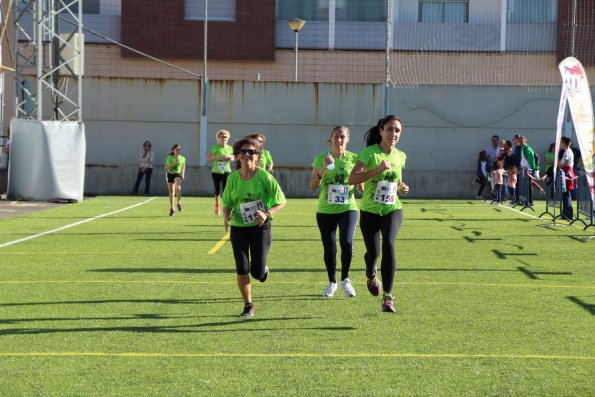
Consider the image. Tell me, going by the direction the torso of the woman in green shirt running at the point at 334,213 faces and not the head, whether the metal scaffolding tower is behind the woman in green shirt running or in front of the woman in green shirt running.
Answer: behind

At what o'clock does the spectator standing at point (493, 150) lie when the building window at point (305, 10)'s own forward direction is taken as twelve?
The spectator standing is roughly at 11 o'clock from the building window.

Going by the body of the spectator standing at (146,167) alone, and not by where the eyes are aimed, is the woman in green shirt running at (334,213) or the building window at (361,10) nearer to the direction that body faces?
the woman in green shirt running

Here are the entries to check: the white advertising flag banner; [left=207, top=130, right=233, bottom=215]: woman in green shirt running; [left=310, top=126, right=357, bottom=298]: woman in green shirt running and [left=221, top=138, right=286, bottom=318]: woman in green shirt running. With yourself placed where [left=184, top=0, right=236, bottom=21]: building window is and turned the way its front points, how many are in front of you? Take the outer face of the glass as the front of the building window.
4

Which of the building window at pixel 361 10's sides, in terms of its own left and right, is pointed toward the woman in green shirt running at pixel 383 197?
front

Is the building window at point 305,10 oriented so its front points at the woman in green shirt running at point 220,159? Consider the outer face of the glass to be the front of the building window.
yes

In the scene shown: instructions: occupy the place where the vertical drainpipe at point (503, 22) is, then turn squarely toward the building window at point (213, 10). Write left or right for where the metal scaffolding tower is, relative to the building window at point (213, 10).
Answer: left

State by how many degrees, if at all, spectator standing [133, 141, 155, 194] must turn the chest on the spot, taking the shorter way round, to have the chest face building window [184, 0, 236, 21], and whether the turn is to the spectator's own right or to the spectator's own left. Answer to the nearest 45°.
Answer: approximately 180°

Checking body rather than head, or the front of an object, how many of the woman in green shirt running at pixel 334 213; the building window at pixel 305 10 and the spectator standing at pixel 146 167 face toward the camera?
3

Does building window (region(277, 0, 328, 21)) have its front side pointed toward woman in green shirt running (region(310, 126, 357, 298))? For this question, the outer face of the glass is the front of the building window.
yes

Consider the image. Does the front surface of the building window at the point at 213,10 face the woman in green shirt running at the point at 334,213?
yes

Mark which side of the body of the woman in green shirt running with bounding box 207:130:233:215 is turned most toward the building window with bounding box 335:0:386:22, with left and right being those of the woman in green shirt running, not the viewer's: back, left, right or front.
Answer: back

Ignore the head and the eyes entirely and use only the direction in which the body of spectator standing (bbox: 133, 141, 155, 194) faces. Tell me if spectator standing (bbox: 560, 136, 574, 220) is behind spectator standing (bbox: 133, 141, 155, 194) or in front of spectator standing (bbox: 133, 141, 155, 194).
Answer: in front

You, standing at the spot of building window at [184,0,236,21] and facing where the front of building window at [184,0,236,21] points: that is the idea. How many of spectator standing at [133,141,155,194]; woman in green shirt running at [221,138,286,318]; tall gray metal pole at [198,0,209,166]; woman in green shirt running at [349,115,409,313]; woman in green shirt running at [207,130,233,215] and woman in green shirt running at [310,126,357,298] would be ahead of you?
6

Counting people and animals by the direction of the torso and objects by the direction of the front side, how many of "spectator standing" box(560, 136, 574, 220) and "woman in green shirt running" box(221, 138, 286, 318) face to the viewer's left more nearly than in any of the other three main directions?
1
